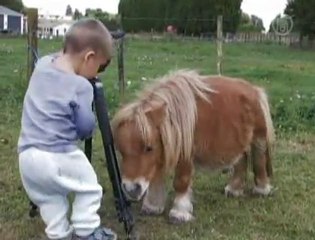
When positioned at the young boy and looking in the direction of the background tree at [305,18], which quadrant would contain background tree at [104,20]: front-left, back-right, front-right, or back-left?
front-left

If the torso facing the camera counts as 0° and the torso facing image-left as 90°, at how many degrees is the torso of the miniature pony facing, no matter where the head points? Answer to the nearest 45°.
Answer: approximately 45°

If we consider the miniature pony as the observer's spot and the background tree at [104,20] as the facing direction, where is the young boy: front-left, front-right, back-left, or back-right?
back-left

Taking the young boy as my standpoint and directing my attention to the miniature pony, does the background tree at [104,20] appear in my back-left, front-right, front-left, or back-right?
front-left

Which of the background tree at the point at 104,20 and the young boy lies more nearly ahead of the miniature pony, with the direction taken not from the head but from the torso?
the young boy

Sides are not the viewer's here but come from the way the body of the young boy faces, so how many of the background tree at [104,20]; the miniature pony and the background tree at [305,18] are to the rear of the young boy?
0

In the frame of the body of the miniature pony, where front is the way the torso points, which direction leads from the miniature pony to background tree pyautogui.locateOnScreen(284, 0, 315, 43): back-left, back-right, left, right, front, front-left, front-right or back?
back-right

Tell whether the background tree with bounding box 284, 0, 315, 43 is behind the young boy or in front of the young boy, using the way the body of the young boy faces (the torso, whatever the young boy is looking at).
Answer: in front

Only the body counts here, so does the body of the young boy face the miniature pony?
yes

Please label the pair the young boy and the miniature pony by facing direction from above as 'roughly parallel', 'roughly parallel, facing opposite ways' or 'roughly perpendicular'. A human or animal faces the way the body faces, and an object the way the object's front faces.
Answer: roughly parallel, facing opposite ways

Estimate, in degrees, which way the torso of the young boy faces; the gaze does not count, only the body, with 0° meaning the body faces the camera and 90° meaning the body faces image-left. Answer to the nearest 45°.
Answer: approximately 225°

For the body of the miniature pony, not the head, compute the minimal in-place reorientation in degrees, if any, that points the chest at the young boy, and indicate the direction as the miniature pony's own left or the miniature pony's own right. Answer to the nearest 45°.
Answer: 0° — it already faces them

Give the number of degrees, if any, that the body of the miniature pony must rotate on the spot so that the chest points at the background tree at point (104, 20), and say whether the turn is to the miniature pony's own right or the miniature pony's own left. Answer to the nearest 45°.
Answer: approximately 135° to the miniature pony's own right

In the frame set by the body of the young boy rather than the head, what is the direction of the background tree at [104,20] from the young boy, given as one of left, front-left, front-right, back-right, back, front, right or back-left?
front-left
